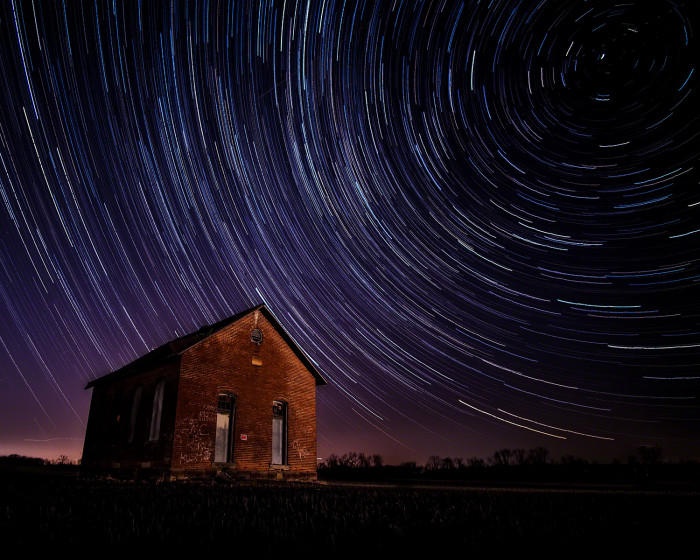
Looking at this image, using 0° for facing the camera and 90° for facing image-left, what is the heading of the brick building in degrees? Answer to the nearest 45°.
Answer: approximately 315°
